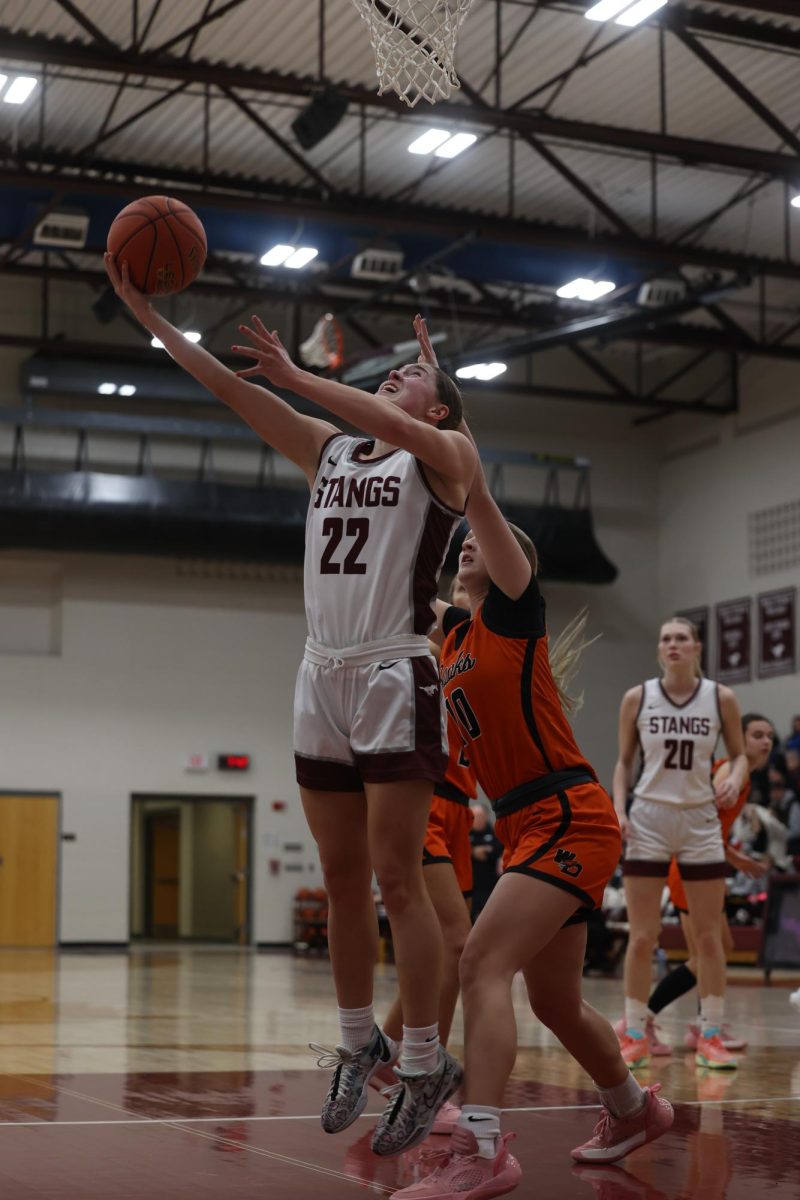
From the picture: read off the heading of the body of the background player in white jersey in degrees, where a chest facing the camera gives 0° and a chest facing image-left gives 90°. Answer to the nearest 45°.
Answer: approximately 0°

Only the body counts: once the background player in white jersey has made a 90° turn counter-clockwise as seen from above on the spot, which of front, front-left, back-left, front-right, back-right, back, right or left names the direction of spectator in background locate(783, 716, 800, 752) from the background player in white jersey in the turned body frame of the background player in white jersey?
left
